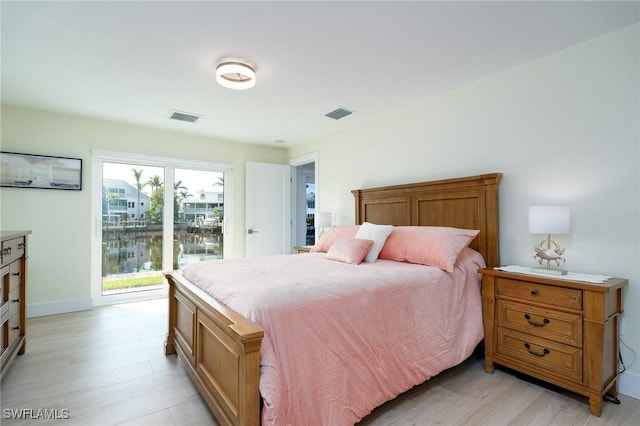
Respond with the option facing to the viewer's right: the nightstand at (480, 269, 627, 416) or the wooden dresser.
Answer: the wooden dresser

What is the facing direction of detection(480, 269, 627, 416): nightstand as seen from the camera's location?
facing the viewer and to the left of the viewer

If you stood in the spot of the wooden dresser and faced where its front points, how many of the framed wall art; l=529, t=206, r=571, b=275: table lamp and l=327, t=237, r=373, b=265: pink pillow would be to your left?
1

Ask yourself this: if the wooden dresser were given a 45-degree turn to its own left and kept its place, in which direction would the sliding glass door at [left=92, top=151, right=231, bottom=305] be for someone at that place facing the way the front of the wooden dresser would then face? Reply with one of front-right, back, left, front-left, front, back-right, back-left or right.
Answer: front

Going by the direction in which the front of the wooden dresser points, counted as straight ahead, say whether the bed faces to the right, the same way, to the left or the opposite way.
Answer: the opposite way

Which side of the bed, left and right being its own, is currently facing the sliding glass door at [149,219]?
right

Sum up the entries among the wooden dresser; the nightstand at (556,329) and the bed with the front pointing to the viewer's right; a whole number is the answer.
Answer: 1

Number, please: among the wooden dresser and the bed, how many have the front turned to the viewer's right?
1

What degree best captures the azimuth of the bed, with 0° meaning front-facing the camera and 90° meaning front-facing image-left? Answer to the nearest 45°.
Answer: approximately 45°

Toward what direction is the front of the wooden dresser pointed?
to the viewer's right
